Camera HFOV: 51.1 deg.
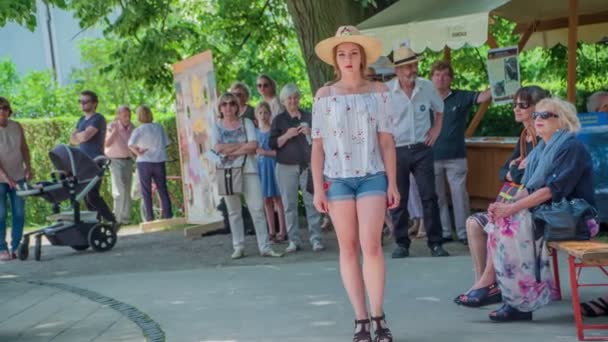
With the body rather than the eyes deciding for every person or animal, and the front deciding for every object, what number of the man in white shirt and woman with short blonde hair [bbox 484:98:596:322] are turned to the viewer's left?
1

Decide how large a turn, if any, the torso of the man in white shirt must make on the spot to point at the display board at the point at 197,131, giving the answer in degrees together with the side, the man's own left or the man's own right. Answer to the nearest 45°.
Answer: approximately 135° to the man's own right

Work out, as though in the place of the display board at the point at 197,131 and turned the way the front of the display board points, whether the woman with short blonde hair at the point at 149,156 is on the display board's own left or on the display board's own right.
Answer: on the display board's own right

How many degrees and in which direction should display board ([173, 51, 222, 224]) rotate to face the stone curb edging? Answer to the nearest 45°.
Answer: approximately 45° to its left

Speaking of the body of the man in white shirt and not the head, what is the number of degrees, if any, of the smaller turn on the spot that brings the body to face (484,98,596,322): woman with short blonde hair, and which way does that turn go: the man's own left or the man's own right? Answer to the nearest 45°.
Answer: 0° — they already face them

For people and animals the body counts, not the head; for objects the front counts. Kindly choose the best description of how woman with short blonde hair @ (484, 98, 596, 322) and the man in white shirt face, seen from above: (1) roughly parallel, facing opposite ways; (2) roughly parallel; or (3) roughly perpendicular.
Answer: roughly perpendicular

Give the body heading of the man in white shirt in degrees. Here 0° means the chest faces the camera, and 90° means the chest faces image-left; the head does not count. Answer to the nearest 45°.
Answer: approximately 0°

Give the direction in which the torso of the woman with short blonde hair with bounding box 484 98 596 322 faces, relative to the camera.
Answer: to the viewer's left

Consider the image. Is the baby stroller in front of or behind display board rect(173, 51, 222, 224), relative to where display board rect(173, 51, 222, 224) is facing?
in front

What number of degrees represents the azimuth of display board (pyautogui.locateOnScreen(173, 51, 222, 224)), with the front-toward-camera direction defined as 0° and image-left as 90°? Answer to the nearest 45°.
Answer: approximately 45°
